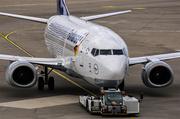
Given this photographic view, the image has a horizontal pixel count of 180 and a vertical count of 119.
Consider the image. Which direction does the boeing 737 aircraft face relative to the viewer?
toward the camera
